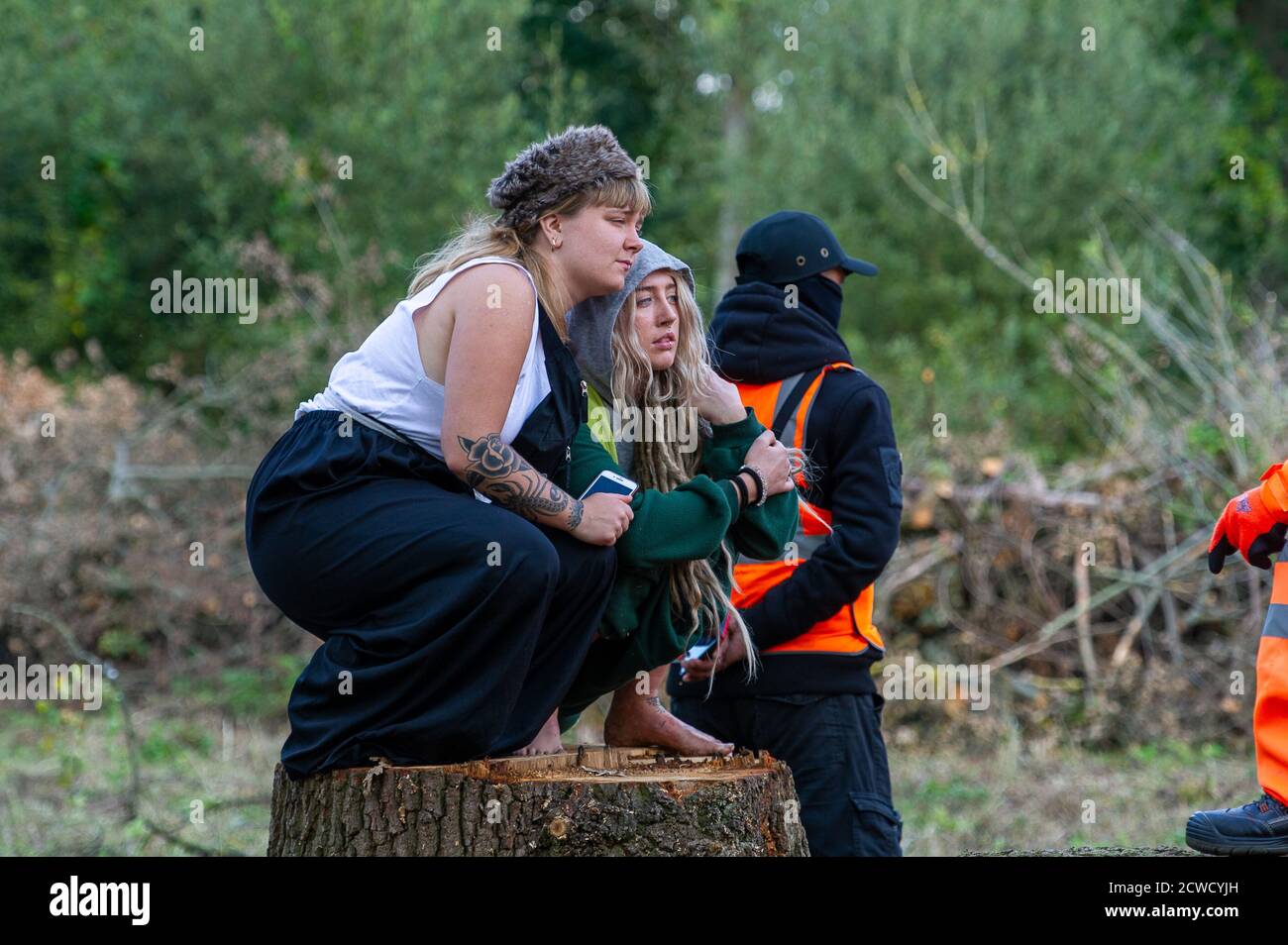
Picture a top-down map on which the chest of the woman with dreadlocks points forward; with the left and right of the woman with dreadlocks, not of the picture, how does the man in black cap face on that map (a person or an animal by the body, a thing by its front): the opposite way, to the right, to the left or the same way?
to the left

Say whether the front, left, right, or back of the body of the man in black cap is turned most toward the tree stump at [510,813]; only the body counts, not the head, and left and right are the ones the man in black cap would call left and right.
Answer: back

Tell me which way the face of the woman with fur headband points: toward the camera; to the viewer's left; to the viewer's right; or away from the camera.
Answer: to the viewer's right

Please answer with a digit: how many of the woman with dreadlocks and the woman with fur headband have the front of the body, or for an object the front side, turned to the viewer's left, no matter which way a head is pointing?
0

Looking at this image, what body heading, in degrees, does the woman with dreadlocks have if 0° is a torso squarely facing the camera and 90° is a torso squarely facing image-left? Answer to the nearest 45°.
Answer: approximately 315°

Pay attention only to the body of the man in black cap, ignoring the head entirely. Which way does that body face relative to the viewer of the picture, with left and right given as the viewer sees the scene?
facing away from the viewer and to the right of the viewer

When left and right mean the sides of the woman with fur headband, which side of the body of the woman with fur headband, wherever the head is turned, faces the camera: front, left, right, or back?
right

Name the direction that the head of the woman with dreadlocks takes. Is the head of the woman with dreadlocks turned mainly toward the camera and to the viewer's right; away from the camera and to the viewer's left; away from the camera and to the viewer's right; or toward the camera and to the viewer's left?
toward the camera and to the viewer's right

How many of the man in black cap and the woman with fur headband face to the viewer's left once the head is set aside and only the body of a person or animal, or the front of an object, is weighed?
0
